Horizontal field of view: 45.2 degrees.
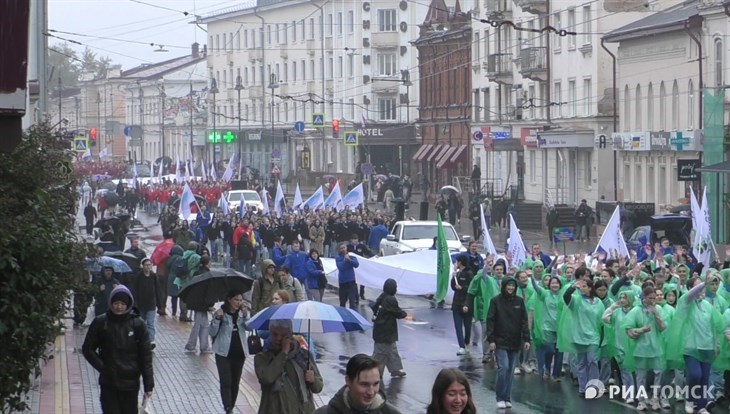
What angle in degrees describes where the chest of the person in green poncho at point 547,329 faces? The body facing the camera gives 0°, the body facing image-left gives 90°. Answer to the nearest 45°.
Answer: approximately 0°

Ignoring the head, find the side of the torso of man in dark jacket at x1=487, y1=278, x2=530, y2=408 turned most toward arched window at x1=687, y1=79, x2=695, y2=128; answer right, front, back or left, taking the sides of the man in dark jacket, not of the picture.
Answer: back

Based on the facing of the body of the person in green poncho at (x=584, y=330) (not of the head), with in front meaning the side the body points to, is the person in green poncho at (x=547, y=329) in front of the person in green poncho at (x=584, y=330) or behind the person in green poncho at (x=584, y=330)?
behind

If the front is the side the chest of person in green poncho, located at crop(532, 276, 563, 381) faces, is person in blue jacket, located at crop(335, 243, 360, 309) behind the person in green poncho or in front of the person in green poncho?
behind

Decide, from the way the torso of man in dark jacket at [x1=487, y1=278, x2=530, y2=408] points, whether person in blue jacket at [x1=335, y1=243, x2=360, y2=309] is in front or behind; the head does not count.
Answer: behind

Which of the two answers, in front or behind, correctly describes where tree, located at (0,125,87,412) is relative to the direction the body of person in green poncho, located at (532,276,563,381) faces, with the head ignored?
in front

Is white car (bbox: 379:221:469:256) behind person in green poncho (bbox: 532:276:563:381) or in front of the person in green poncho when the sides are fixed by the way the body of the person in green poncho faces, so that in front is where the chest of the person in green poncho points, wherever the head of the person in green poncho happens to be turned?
behind
